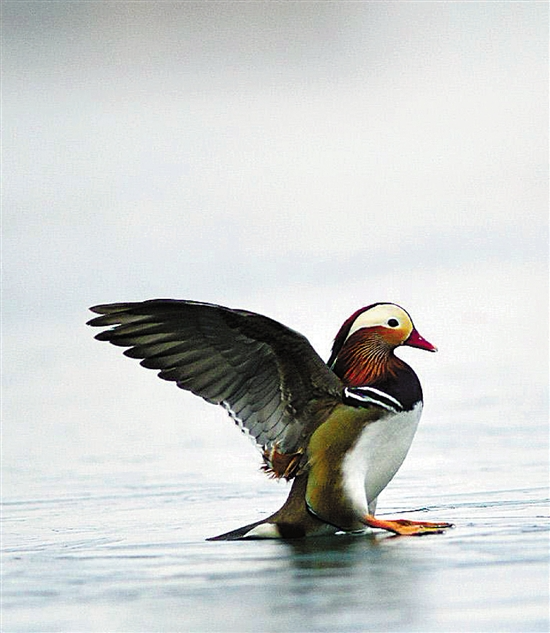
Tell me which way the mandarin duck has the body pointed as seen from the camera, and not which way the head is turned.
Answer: to the viewer's right
